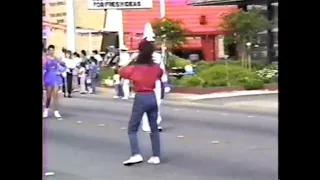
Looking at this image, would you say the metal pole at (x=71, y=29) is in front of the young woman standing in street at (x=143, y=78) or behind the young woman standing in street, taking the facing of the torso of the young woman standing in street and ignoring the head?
in front

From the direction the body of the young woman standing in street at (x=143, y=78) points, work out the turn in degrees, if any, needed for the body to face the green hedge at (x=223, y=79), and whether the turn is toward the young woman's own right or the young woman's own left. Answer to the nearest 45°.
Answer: approximately 45° to the young woman's own right

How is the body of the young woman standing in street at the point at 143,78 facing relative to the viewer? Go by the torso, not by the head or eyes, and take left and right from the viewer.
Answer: facing away from the viewer and to the left of the viewer

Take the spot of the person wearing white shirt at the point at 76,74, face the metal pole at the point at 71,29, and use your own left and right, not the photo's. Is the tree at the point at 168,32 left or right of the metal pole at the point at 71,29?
right

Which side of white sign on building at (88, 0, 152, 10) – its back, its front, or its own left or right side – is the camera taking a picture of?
front

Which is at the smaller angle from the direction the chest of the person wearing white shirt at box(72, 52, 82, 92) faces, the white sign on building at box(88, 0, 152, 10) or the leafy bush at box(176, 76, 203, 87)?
the leafy bush

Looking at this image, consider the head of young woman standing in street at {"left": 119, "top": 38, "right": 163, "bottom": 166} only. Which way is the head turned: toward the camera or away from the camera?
away from the camera

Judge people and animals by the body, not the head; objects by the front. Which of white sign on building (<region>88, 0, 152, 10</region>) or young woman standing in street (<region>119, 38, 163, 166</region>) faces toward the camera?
the white sign on building

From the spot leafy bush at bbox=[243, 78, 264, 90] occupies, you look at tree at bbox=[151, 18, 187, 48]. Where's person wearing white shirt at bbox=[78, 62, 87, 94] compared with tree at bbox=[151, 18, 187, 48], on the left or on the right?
left

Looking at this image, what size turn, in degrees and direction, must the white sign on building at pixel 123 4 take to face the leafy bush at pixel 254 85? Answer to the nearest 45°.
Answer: approximately 45° to its left
